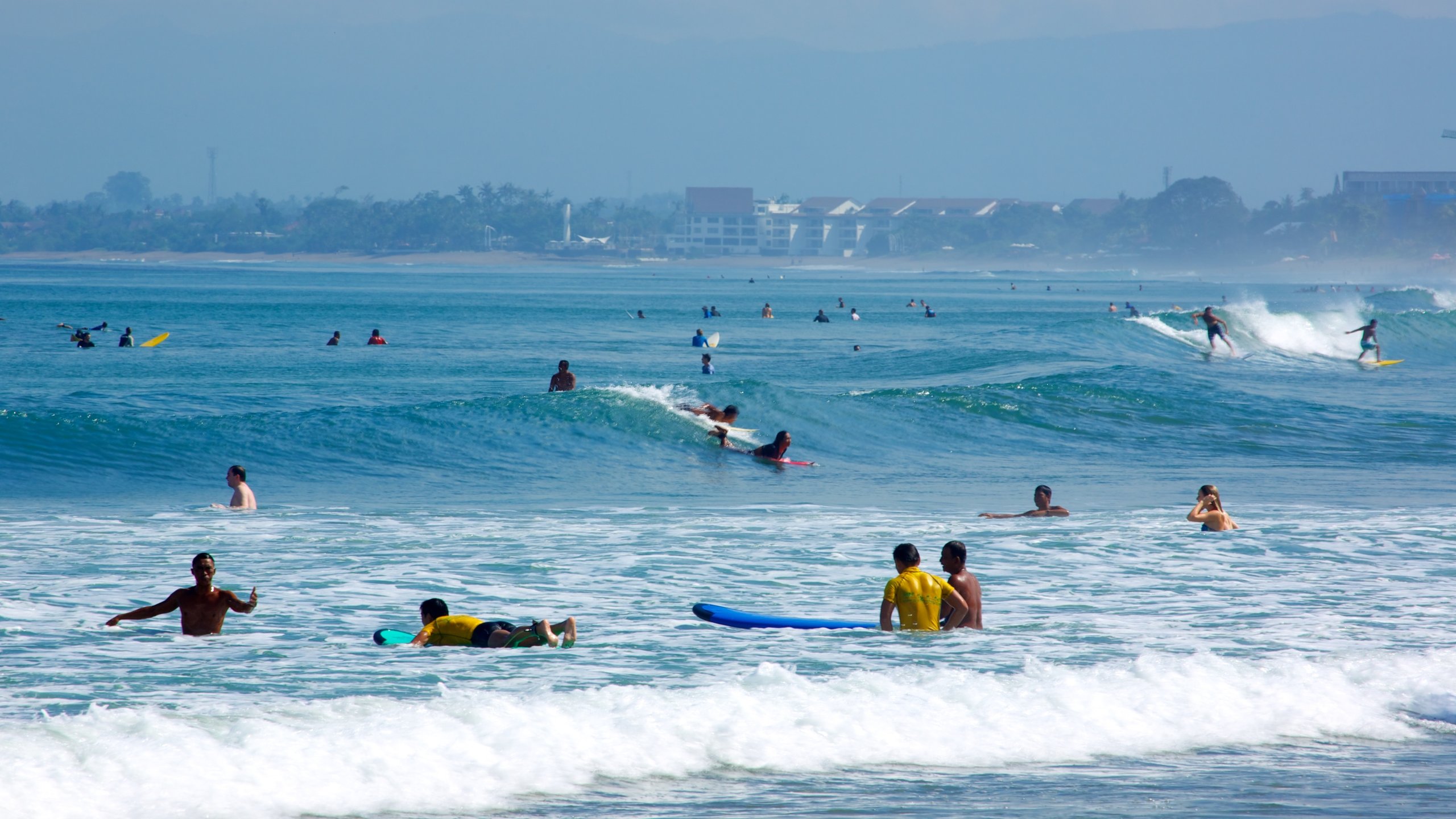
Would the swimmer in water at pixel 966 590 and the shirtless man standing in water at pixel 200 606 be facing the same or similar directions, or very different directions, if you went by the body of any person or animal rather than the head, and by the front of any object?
very different directions

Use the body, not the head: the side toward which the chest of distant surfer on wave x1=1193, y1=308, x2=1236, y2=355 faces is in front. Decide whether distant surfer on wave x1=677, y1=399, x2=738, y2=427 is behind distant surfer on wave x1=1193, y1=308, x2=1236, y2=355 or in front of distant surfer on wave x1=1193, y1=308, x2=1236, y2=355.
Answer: in front

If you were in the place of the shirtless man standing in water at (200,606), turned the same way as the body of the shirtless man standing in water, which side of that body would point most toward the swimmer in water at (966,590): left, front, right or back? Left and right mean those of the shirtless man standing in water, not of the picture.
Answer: left

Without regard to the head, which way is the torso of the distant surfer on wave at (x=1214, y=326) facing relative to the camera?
toward the camera

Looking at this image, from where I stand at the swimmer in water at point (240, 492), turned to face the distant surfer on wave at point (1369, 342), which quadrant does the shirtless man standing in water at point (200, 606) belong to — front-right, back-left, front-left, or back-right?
back-right

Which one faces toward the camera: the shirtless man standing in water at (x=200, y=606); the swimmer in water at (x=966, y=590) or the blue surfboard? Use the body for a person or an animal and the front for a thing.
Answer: the shirtless man standing in water

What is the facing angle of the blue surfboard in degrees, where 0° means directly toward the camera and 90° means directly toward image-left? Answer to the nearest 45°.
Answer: approximately 90°

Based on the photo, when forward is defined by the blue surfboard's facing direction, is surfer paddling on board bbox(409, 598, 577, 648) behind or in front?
in front

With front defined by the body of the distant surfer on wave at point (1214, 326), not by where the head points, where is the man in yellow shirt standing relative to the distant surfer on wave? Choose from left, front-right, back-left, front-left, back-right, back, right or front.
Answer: front

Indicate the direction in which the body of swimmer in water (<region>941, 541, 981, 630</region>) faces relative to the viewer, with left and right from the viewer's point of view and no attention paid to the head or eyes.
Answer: facing away from the viewer and to the left of the viewer

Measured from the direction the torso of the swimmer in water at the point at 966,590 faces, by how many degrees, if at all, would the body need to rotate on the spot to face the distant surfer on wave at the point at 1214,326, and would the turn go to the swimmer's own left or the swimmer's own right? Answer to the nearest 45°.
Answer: approximately 45° to the swimmer's own right

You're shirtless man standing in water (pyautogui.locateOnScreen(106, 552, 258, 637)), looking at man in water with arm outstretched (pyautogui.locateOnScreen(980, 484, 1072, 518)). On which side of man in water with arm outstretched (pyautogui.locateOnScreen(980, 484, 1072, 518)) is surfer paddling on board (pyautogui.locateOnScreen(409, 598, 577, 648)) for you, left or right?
right

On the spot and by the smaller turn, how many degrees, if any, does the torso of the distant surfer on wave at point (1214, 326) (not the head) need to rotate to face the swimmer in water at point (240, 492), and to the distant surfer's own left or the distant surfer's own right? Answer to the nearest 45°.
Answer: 0° — they already face them

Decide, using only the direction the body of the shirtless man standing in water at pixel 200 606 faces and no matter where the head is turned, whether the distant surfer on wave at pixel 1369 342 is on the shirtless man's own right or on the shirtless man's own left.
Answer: on the shirtless man's own left

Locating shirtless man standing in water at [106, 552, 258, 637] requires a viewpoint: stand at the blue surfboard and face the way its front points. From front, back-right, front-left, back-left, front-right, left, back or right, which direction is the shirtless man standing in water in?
front

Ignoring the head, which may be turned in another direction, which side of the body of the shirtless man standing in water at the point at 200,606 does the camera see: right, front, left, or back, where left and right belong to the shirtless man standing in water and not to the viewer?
front

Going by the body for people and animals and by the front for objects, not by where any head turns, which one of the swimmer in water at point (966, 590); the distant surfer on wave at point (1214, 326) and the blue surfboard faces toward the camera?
the distant surfer on wave
